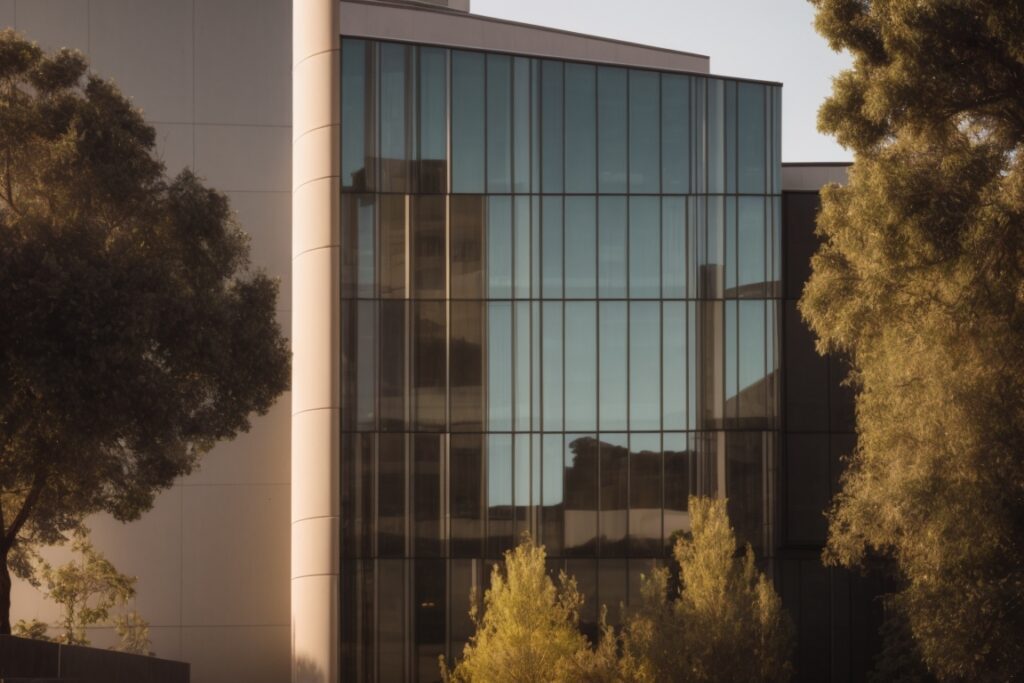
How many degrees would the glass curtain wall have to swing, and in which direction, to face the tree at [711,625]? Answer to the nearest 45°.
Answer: approximately 45° to its left

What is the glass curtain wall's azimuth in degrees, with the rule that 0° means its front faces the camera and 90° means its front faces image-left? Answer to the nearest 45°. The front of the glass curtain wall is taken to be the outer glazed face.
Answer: approximately 0°

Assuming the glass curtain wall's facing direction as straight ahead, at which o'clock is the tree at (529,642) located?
The tree is roughly at 12 o'clock from the glass curtain wall.
